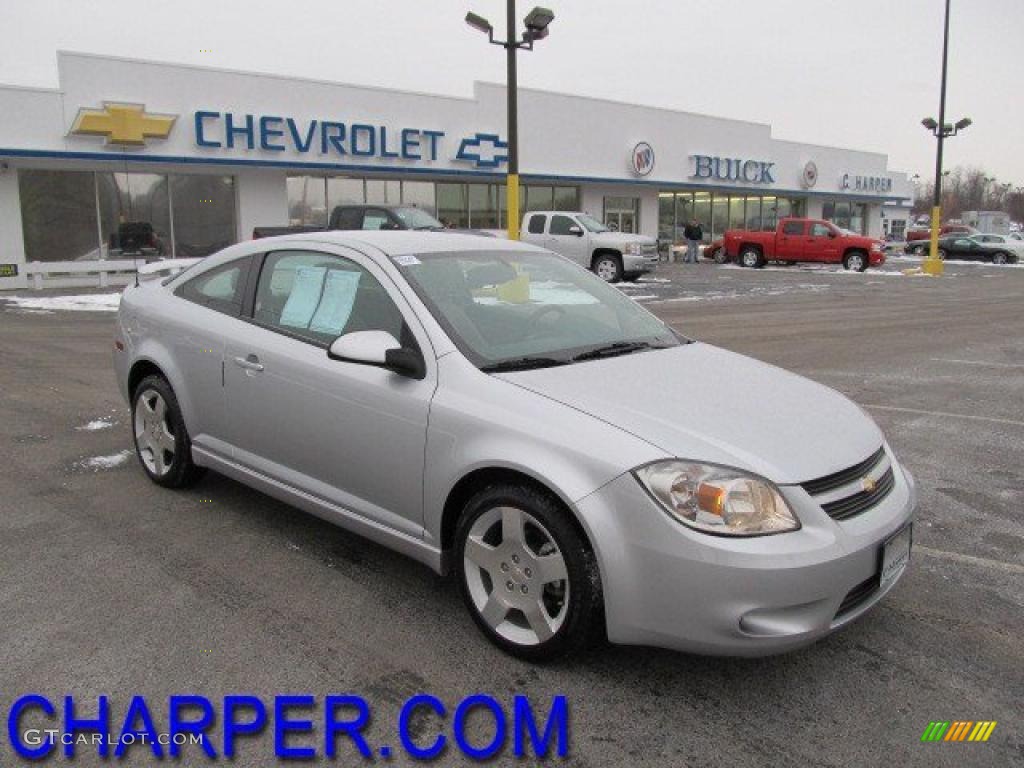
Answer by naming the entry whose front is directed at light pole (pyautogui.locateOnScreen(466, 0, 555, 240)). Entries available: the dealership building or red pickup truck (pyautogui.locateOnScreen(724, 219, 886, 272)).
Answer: the dealership building

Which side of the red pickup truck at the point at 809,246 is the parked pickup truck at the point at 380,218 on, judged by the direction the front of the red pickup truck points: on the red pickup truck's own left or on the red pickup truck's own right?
on the red pickup truck's own right

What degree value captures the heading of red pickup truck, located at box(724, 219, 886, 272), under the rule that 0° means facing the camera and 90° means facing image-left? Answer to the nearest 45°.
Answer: approximately 270°

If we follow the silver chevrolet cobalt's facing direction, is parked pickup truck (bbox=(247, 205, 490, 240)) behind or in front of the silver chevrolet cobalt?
behind

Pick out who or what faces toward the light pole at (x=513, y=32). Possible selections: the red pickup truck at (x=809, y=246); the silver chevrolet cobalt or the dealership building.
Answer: the dealership building

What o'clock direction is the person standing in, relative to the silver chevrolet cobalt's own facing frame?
The person standing is roughly at 8 o'clock from the silver chevrolet cobalt.

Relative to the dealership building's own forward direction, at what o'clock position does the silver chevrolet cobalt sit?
The silver chevrolet cobalt is roughly at 1 o'clock from the dealership building.
